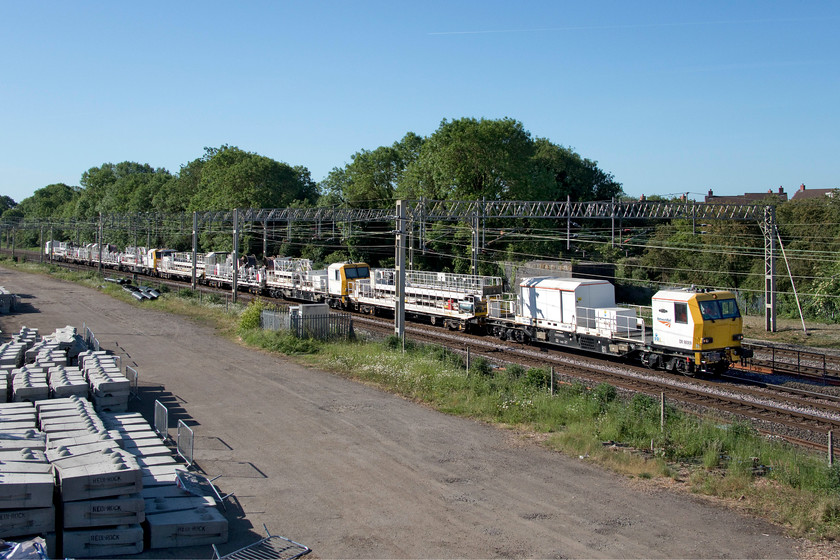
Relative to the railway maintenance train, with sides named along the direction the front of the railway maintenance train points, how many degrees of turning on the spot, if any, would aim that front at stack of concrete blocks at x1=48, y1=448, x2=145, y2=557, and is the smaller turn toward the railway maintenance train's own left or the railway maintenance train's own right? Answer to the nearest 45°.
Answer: approximately 90° to the railway maintenance train's own right

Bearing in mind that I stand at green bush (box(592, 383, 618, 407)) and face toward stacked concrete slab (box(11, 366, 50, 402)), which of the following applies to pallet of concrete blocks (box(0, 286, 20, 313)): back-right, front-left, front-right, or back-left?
front-right

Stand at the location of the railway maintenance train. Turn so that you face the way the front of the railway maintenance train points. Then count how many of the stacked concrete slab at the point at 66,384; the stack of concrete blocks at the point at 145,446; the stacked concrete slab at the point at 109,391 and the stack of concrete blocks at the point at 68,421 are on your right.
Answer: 4

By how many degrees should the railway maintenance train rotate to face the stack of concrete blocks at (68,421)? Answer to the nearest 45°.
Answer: approximately 90° to its right

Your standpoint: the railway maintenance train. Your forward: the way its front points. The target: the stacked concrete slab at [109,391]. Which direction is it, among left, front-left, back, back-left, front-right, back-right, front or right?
right

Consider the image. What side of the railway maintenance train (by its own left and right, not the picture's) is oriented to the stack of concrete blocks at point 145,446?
right

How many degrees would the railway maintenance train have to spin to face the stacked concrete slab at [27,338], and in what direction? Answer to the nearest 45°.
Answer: approximately 135° to its right

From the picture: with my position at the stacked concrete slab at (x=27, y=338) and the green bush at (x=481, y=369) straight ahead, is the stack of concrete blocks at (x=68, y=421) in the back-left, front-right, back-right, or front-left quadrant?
front-right

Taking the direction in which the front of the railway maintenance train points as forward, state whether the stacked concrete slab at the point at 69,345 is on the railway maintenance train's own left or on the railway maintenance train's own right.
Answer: on the railway maintenance train's own right

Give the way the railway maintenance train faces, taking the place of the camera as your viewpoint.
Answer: facing the viewer and to the right of the viewer

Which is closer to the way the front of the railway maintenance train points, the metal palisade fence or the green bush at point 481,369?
the green bush

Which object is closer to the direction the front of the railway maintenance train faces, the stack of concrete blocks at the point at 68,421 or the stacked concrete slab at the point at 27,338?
the stack of concrete blocks

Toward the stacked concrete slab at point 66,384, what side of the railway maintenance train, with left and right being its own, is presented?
right

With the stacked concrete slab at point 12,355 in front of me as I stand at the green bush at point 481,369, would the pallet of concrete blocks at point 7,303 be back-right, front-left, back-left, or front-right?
front-right

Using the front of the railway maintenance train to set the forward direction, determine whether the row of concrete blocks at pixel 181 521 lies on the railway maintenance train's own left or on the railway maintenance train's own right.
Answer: on the railway maintenance train's own right
